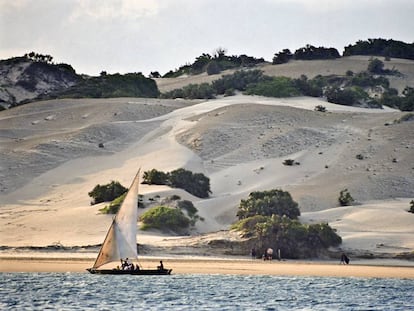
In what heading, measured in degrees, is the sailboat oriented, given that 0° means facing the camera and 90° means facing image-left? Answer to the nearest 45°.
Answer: approximately 90°
